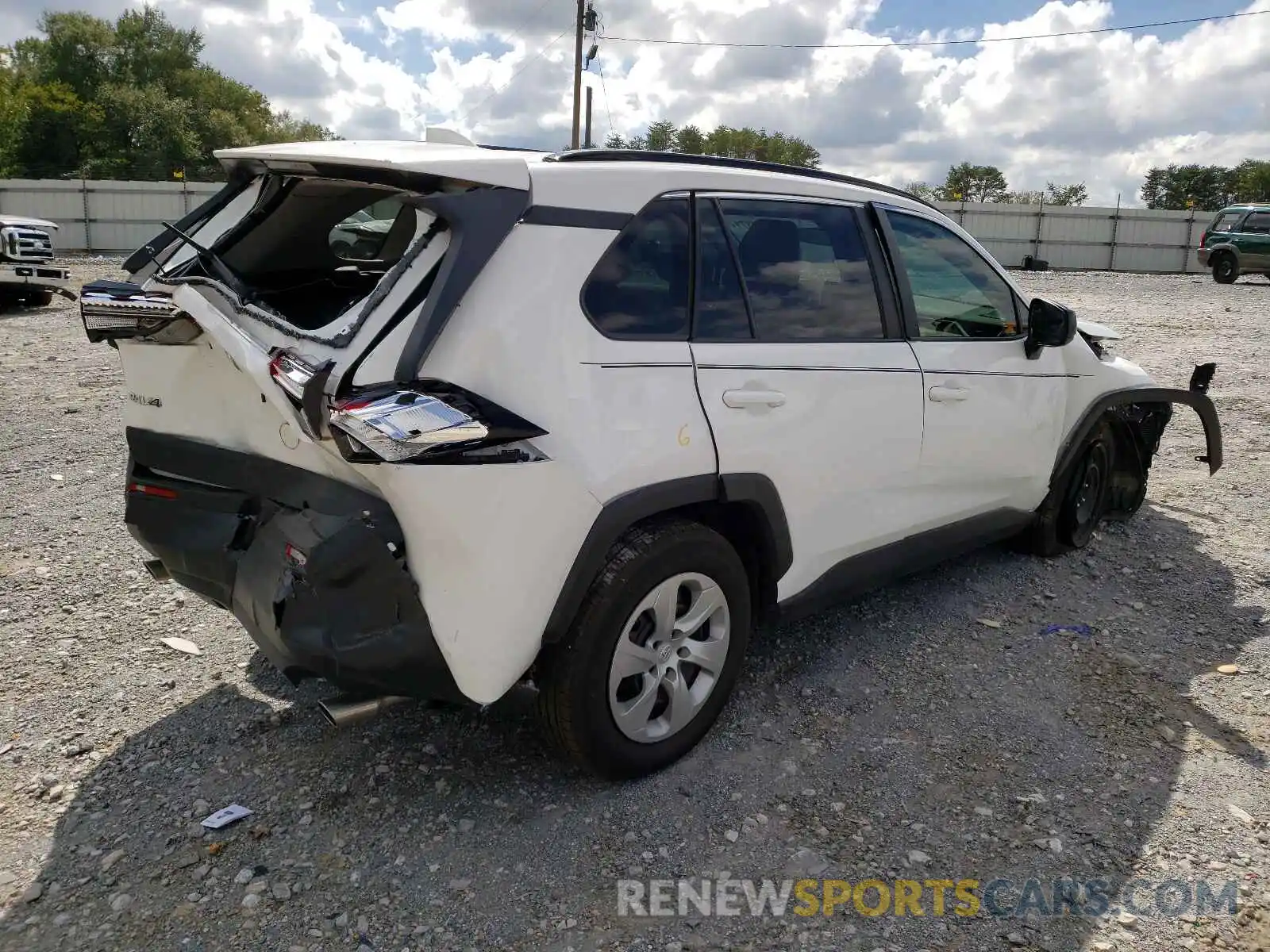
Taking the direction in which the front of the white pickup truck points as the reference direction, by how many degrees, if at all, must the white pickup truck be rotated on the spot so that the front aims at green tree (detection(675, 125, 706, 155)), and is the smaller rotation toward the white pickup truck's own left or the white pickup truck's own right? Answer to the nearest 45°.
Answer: approximately 90° to the white pickup truck's own left

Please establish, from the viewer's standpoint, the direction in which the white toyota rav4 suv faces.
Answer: facing away from the viewer and to the right of the viewer

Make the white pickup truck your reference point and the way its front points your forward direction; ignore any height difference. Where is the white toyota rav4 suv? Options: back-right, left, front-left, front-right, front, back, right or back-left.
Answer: front-right

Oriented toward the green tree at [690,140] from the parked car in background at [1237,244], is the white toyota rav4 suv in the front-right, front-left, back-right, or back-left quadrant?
back-left

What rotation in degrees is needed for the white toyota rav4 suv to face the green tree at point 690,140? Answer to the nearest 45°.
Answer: approximately 45° to its left

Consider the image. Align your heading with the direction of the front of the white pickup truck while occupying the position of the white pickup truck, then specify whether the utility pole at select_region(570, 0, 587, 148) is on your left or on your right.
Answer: on your left

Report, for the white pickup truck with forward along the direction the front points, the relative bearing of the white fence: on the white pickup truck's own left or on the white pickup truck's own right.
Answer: on the white pickup truck's own left
